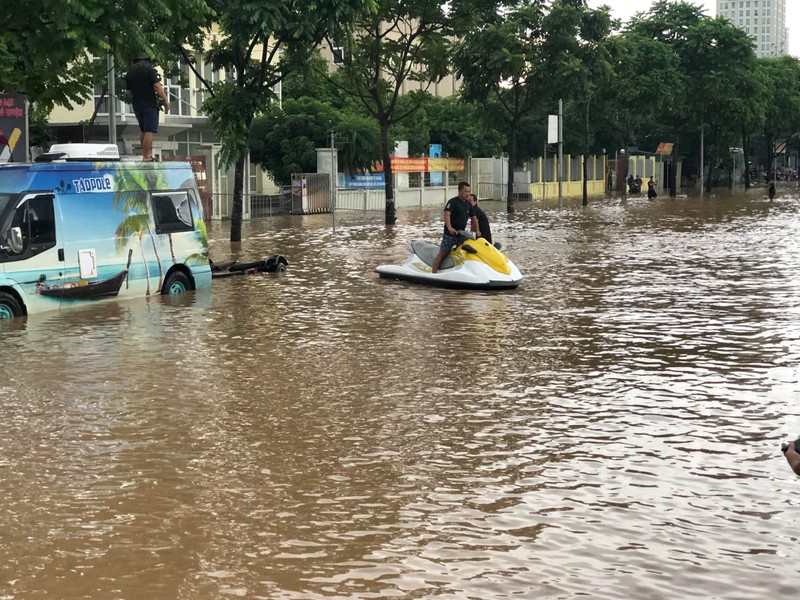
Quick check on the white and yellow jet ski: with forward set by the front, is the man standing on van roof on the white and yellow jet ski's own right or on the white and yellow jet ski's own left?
on the white and yellow jet ski's own right

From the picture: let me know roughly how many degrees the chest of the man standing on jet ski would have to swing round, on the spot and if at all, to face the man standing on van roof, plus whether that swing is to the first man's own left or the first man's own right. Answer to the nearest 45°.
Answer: approximately 135° to the first man's own right

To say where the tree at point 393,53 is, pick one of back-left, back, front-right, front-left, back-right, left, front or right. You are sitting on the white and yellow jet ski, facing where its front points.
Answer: back-left

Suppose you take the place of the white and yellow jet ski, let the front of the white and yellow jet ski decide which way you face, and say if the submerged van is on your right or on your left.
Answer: on your right

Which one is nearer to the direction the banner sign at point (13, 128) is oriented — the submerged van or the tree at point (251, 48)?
the submerged van

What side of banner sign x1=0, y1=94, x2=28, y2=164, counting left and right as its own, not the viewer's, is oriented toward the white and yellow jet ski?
left
